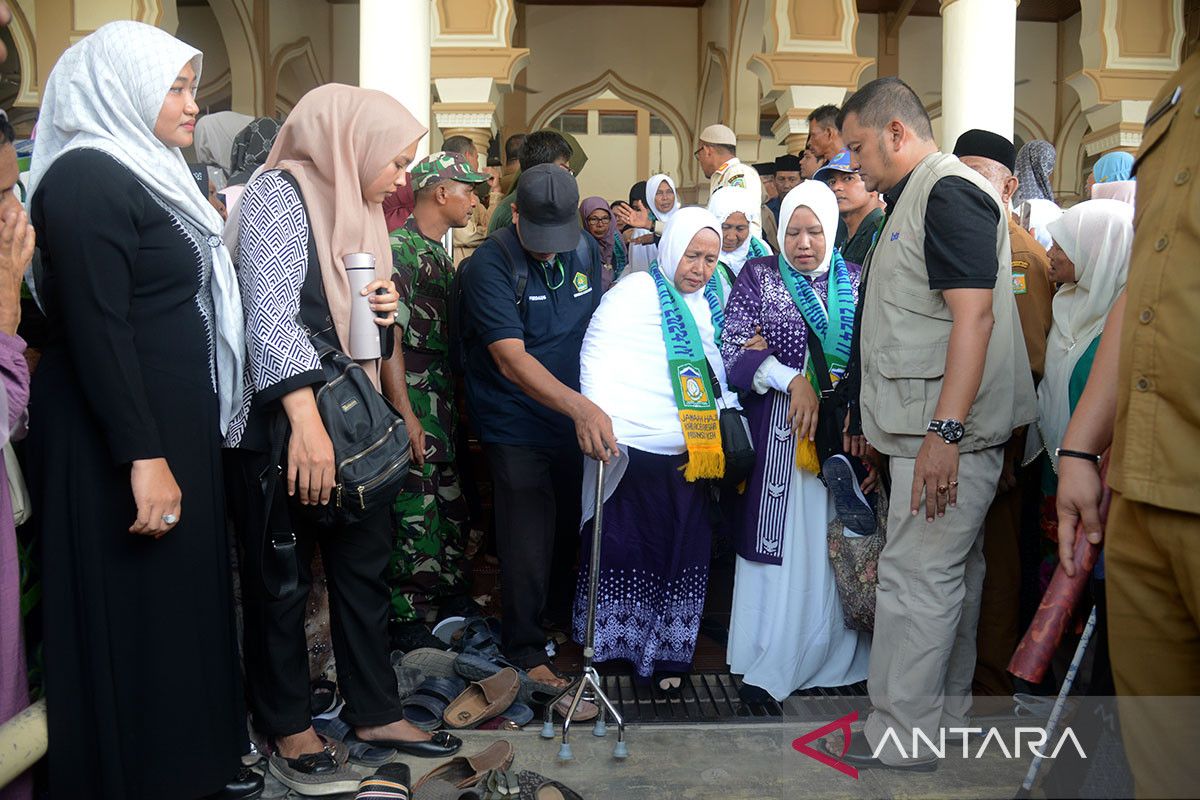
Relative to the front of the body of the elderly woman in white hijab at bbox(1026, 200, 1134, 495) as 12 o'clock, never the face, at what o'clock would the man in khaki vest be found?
The man in khaki vest is roughly at 10 o'clock from the elderly woman in white hijab.

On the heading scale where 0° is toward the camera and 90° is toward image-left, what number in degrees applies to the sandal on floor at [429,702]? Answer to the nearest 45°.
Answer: approximately 45°

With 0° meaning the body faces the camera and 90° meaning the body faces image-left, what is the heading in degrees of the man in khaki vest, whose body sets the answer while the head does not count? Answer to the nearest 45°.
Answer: approximately 90°

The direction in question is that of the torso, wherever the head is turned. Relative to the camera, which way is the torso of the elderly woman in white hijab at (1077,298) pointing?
to the viewer's left

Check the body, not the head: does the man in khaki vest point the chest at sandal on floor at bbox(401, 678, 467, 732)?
yes

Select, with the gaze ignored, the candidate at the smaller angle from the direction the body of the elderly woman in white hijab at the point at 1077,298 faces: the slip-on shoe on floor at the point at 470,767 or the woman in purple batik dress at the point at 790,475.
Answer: the woman in purple batik dress

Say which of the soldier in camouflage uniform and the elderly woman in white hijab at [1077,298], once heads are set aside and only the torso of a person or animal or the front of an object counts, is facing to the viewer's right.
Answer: the soldier in camouflage uniform
